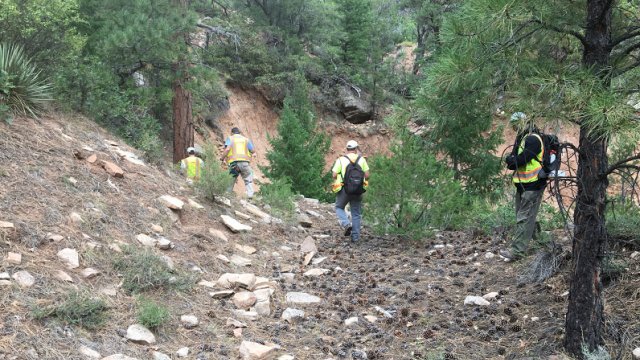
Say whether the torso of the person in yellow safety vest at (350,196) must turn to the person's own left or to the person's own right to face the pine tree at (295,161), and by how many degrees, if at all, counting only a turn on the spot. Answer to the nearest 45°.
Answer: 0° — they already face it

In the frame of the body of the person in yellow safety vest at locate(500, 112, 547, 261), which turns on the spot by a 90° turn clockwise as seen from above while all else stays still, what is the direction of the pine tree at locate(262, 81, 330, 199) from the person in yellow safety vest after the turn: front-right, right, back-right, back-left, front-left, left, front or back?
front-left

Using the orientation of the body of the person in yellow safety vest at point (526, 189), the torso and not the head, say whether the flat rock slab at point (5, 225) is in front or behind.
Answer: in front

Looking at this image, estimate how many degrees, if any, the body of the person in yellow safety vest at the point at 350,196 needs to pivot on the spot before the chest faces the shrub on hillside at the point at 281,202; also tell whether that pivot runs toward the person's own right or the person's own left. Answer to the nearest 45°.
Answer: approximately 45° to the person's own left

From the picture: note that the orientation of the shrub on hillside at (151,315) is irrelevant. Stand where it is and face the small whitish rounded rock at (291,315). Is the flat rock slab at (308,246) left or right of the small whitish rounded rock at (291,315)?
left

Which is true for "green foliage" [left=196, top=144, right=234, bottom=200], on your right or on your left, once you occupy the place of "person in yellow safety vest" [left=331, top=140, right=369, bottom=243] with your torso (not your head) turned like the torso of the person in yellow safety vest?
on your left

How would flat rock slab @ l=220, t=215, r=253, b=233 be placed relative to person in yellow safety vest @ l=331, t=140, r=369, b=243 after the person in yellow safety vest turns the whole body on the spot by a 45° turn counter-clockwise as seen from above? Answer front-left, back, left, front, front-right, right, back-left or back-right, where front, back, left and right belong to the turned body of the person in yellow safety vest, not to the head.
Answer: left

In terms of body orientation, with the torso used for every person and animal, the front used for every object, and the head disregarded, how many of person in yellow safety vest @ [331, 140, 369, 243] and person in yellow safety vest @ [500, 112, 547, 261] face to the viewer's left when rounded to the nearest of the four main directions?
1

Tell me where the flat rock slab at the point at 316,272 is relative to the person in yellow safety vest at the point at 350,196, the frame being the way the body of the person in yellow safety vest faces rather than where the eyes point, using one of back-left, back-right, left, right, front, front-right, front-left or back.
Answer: back

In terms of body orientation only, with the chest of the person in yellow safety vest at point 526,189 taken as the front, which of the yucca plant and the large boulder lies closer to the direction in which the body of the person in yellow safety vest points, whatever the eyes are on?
the yucca plant

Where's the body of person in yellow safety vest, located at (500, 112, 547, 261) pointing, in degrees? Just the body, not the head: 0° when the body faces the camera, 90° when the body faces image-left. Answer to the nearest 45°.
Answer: approximately 90°

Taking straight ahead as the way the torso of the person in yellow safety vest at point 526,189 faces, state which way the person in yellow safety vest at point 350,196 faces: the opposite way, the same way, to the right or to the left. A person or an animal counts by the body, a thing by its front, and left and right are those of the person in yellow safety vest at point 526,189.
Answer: to the right

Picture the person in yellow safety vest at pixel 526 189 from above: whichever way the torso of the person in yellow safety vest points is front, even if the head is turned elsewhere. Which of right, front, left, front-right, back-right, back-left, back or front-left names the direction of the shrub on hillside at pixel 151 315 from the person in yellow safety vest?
front-left

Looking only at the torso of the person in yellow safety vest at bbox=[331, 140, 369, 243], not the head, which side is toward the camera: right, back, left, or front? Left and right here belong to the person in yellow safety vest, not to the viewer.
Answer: back

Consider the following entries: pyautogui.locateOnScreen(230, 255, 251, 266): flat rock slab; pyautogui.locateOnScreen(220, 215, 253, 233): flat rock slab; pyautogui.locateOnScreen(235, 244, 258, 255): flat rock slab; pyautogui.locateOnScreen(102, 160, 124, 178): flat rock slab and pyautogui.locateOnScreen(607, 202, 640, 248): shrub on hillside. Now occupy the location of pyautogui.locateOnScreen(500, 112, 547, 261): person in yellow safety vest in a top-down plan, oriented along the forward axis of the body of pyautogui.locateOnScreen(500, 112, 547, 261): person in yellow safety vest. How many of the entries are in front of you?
4

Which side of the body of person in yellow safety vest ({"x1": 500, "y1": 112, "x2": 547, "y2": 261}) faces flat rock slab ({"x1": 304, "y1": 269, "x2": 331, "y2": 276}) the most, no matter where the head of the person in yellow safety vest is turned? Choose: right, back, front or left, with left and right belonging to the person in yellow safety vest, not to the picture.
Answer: front
